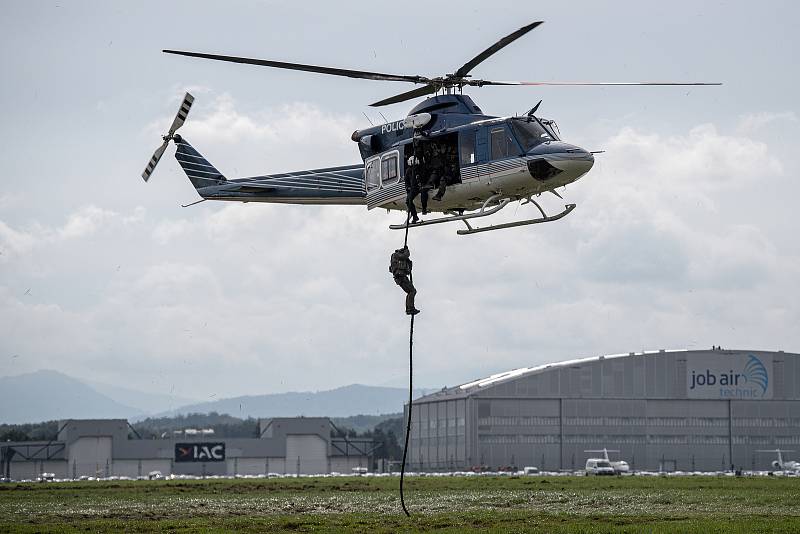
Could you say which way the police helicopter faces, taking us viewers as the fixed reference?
facing the viewer and to the right of the viewer

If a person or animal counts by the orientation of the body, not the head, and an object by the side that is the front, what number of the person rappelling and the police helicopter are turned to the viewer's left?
0
